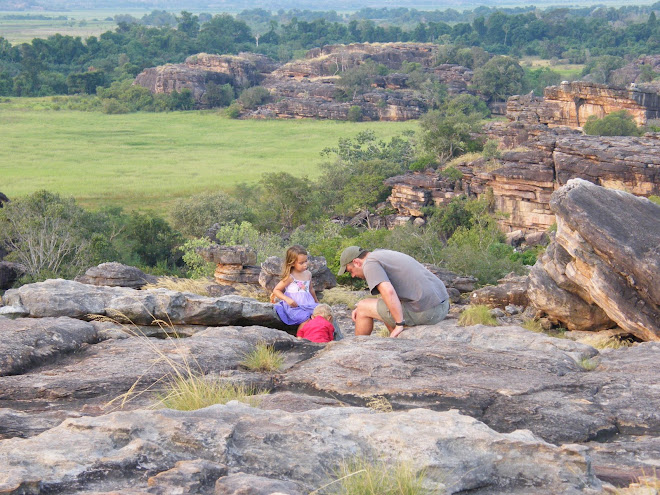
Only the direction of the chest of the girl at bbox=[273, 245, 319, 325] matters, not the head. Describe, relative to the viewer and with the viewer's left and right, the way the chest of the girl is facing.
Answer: facing the viewer and to the right of the viewer

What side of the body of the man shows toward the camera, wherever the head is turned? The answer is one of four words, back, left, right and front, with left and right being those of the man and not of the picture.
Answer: left

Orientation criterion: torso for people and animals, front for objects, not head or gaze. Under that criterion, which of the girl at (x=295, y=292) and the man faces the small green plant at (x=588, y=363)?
the girl

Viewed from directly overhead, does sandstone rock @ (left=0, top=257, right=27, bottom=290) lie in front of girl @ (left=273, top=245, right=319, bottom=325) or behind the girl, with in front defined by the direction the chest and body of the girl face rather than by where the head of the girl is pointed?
behind

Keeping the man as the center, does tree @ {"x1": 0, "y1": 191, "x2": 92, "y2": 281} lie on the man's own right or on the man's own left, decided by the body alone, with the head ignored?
on the man's own right

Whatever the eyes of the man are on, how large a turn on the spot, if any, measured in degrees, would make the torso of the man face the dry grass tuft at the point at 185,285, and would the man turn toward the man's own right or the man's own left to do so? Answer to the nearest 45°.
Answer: approximately 45° to the man's own right

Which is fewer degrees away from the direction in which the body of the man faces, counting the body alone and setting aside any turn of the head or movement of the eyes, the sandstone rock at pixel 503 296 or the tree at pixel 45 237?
the tree

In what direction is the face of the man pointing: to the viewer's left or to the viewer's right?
to the viewer's left

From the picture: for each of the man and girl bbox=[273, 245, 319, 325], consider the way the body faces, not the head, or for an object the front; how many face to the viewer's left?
1

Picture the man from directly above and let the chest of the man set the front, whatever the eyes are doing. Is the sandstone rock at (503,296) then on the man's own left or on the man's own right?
on the man's own right

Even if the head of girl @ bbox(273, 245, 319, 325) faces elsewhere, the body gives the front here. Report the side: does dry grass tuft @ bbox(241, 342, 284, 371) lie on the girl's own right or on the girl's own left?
on the girl's own right

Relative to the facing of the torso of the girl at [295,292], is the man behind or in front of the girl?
in front
